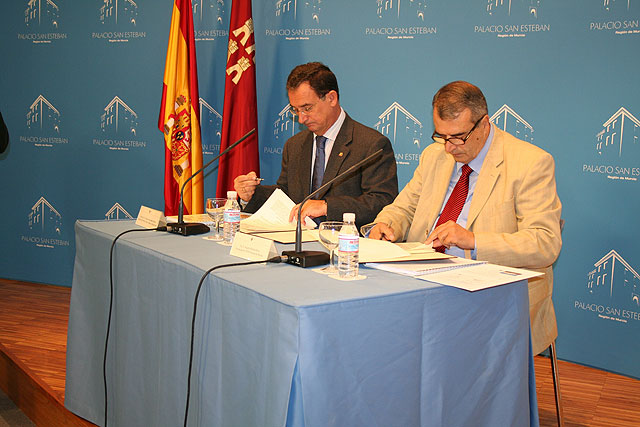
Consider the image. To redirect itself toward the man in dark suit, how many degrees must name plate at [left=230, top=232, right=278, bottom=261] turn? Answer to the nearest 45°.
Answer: approximately 135° to its right

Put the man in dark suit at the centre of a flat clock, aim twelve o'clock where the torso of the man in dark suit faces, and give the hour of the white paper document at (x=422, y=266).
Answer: The white paper document is roughly at 10 o'clock from the man in dark suit.

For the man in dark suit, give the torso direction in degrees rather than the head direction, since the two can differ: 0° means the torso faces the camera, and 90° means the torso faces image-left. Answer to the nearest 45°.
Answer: approximately 45°

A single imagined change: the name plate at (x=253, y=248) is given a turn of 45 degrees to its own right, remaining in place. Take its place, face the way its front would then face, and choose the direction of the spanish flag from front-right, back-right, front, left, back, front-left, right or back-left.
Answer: right

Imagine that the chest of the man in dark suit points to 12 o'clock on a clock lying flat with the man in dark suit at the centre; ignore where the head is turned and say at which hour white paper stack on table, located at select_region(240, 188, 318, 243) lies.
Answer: The white paper stack on table is roughly at 11 o'clock from the man in dark suit.

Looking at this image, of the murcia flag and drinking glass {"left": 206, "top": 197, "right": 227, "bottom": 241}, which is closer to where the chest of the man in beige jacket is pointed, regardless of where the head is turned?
the drinking glass
